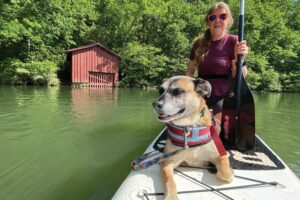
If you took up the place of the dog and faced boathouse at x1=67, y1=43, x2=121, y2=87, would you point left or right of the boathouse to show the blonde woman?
right

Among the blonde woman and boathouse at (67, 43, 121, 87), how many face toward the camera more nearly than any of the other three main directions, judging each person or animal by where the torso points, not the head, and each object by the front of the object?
2

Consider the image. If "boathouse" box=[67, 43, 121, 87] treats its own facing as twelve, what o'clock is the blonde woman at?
The blonde woman is roughly at 12 o'clock from the boathouse.

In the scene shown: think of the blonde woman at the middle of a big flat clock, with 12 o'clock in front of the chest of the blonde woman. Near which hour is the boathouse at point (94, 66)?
The boathouse is roughly at 5 o'clock from the blonde woman.

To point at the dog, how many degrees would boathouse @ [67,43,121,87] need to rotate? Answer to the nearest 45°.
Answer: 0° — it already faces it

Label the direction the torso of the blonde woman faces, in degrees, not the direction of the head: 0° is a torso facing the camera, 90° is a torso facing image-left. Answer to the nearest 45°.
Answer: approximately 0°

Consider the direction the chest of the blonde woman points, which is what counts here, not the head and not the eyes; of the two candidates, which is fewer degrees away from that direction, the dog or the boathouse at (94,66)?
the dog
